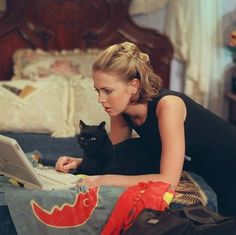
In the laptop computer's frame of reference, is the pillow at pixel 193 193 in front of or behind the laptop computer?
in front

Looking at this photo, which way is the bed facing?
toward the camera

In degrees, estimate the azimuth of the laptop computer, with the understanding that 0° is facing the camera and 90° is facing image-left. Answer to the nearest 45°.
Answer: approximately 225°

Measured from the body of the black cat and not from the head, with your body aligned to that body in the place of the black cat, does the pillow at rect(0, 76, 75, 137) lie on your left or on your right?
on your right
